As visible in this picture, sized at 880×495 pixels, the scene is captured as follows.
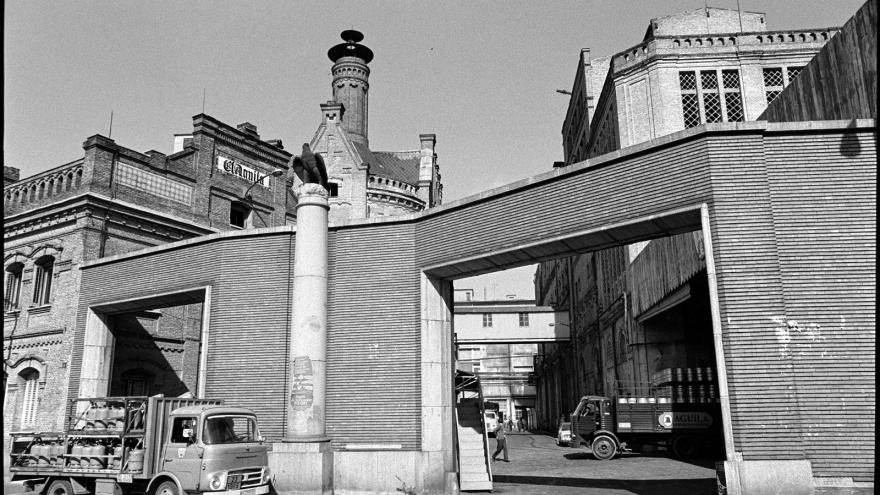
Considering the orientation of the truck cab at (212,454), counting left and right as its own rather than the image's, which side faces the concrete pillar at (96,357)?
back

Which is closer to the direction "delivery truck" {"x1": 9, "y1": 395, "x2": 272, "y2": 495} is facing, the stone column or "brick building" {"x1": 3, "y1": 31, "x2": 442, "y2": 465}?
the stone column

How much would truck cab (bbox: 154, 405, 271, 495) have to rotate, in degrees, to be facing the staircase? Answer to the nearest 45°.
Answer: approximately 45° to its left

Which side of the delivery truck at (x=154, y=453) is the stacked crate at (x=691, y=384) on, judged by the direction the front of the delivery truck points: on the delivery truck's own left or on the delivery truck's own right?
on the delivery truck's own left

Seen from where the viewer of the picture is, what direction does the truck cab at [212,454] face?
facing the viewer and to the right of the viewer

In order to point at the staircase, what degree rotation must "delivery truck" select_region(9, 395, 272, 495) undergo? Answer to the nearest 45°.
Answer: approximately 45° to its left

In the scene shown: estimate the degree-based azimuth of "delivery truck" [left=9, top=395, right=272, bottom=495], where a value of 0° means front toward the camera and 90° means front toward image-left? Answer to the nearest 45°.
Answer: approximately 315°

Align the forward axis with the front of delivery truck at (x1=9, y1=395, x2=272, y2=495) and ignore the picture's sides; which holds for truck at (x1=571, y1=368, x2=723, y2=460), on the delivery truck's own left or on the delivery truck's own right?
on the delivery truck's own left

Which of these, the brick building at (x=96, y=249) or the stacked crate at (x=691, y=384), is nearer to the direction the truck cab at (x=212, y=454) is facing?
the stacked crate
